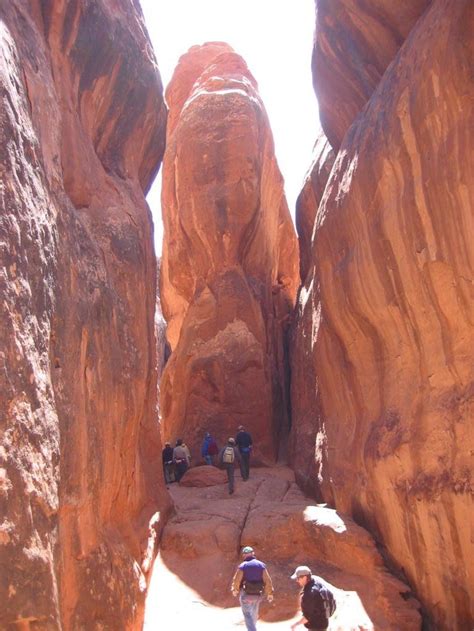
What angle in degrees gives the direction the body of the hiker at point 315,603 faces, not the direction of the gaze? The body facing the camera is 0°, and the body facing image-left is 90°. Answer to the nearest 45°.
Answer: approximately 90°

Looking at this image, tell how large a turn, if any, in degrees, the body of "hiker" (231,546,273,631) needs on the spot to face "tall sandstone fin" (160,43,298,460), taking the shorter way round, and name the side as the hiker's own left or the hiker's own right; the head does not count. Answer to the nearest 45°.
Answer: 0° — they already face it

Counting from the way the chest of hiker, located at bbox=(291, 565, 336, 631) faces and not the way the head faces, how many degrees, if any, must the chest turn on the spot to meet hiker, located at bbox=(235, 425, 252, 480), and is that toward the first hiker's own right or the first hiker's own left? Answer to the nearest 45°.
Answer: approximately 90° to the first hiker's own right

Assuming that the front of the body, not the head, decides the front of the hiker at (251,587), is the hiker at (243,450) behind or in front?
in front

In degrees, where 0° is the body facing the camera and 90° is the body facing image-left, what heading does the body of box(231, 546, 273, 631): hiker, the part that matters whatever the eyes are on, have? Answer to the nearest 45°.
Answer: approximately 180°

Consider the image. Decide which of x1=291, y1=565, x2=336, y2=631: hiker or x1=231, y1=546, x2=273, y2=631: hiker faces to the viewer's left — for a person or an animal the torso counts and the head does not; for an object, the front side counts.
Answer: x1=291, y1=565, x2=336, y2=631: hiker

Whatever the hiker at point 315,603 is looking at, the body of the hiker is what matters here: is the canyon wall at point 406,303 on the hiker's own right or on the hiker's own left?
on the hiker's own right
